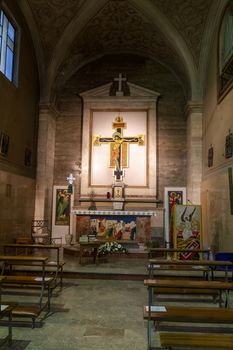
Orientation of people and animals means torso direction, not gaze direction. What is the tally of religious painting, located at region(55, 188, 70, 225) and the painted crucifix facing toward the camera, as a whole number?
2

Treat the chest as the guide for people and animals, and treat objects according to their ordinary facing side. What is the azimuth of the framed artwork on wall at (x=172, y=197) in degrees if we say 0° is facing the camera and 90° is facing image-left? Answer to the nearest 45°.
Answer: approximately 0°

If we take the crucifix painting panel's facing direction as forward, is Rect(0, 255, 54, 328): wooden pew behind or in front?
in front

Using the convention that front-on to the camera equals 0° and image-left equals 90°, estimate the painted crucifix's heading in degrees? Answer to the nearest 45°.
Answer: approximately 0°

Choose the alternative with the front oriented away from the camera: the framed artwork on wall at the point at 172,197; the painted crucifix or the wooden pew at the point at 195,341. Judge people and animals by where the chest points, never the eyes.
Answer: the wooden pew

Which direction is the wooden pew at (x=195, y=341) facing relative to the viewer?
away from the camera

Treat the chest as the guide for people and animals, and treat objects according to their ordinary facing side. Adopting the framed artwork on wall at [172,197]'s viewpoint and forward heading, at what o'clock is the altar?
The altar is roughly at 2 o'clock from the framed artwork on wall.

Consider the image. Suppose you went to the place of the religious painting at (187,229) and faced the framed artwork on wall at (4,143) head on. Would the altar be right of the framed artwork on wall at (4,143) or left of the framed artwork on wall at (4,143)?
right

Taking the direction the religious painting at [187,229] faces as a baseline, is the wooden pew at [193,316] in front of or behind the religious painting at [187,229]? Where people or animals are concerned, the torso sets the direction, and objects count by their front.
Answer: in front
